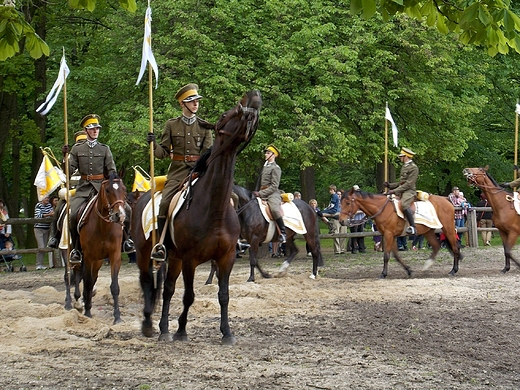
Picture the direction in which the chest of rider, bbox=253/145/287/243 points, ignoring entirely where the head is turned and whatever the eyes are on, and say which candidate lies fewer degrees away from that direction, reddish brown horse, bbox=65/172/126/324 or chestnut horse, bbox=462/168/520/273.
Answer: the reddish brown horse

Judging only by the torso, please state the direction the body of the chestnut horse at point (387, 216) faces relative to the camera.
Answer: to the viewer's left

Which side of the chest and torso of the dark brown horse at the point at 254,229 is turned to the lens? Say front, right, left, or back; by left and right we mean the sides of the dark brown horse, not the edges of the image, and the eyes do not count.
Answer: left

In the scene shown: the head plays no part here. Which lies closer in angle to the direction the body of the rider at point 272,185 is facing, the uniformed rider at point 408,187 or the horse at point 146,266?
the horse

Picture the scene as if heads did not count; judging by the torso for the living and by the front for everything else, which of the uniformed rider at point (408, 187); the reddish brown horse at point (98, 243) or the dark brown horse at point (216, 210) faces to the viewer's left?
the uniformed rider

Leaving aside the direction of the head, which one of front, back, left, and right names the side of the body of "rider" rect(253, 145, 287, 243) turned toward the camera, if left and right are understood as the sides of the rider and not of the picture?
left

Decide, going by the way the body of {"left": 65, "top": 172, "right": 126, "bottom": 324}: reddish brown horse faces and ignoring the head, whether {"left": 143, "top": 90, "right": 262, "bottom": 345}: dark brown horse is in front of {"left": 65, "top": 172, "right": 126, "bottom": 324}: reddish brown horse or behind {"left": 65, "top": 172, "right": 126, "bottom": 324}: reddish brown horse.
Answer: in front

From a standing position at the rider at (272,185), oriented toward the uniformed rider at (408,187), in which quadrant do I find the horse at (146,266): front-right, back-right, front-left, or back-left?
back-right

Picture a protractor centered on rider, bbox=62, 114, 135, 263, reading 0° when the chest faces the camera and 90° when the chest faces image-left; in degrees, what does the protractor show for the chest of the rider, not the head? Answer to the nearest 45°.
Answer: approximately 315°

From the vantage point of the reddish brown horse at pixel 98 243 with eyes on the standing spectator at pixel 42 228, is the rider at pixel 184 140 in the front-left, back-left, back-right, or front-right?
back-right

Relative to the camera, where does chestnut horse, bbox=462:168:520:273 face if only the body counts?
to the viewer's left

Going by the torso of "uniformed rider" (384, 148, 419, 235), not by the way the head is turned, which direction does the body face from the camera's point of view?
to the viewer's left
